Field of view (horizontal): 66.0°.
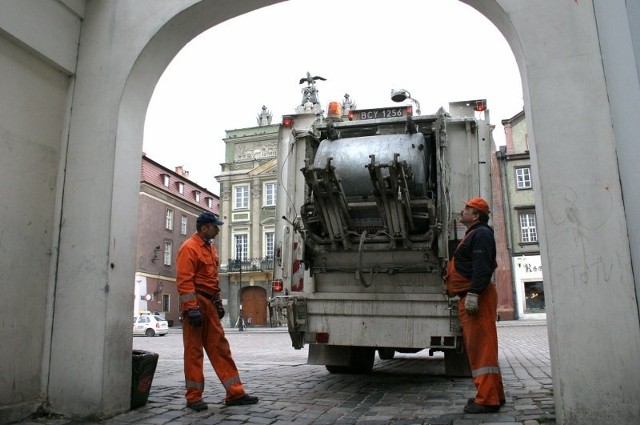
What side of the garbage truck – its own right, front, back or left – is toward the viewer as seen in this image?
back

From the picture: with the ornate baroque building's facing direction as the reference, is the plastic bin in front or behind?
in front

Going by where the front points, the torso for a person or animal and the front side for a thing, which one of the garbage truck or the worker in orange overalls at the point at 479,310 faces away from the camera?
the garbage truck

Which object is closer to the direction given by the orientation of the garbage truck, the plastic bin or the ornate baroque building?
the ornate baroque building

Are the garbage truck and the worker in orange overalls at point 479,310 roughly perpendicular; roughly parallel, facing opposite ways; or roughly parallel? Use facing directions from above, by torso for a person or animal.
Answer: roughly perpendicular

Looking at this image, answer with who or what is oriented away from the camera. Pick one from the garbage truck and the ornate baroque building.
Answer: the garbage truck

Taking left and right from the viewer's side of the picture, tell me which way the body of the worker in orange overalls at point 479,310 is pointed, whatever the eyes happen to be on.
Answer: facing to the left of the viewer

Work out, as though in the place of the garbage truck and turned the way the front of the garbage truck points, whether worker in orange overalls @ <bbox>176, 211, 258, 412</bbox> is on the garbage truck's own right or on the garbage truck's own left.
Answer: on the garbage truck's own left

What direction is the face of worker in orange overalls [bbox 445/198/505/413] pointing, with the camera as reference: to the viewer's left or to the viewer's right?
to the viewer's left

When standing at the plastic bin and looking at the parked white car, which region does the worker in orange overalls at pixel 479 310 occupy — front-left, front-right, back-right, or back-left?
back-right

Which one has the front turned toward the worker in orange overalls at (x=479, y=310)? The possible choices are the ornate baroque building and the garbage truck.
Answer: the ornate baroque building

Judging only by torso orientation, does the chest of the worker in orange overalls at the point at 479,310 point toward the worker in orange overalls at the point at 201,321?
yes

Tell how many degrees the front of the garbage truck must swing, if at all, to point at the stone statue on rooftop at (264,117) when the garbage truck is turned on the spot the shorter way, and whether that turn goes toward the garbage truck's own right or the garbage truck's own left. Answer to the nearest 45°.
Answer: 0° — it already faces it

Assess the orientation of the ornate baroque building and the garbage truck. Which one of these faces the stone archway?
the ornate baroque building

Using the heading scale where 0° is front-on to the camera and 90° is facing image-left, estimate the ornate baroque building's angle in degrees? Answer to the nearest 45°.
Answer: approximately 0°

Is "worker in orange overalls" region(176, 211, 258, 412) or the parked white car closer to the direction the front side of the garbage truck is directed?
the parked white car
